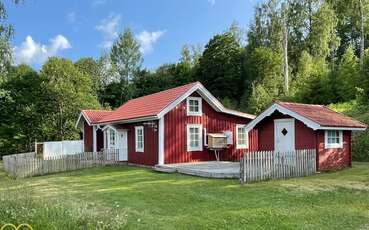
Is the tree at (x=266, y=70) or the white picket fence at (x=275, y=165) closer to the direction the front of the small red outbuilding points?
the white picket fence

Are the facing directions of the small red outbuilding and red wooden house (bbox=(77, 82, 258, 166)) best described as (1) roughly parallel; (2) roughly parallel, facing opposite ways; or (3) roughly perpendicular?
roughly parallel

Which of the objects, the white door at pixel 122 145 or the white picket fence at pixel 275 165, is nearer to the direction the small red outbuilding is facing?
the white picket fence

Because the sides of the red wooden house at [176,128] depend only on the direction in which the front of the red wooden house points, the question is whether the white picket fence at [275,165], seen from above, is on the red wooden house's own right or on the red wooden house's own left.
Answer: on the red wooden house's own left

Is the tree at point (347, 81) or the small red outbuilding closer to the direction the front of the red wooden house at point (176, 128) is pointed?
the small red outbuilding

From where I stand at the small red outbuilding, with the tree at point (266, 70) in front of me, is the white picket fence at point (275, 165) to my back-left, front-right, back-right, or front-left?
back-left

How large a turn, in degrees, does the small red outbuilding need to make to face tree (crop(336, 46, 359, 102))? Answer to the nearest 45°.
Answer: approximately 135° to its right

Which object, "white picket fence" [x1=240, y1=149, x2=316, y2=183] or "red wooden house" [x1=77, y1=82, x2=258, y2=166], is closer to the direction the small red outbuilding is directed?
the white picket fence

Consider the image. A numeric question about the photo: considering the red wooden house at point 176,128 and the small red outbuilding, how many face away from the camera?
0

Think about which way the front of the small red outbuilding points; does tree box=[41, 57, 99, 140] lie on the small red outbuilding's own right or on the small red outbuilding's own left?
on the small red outbuilding's own right

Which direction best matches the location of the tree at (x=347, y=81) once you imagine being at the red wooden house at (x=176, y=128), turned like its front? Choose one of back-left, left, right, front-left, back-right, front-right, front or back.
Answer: back

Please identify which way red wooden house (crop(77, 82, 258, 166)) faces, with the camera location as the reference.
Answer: facing the viewer and to the left of the viewer

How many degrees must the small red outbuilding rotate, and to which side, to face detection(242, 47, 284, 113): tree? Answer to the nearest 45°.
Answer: approximately 135° to its right
